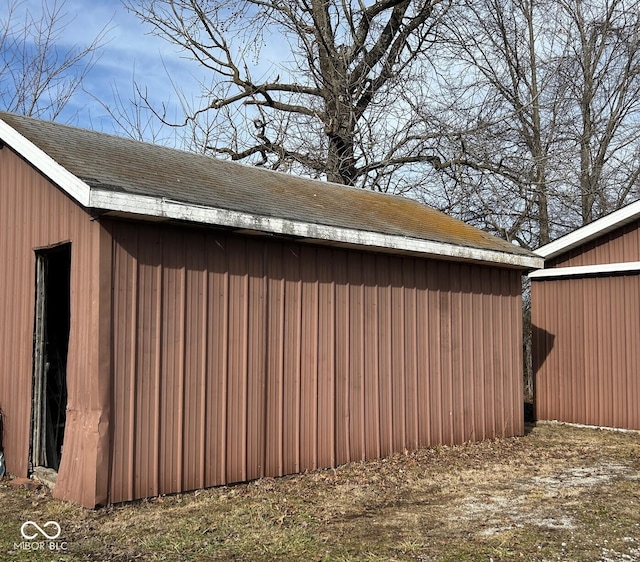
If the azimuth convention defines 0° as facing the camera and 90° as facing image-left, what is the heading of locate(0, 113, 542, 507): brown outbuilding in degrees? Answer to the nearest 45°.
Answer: approximately 45°

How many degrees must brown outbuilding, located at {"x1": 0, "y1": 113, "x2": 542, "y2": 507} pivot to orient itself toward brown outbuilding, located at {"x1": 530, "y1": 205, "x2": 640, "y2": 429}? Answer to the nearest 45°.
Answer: approximately 180°
